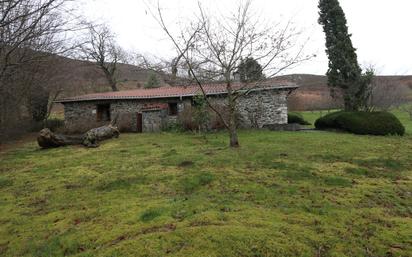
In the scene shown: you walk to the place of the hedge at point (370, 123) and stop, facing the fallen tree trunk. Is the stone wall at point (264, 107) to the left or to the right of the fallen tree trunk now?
right

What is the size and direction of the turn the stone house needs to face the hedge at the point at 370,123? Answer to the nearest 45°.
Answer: approximately 45° to its left

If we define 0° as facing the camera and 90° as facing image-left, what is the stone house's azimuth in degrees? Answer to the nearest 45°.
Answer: approximately 0°

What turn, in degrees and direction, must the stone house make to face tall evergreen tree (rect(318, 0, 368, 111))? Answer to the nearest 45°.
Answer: approximately 90° to its left

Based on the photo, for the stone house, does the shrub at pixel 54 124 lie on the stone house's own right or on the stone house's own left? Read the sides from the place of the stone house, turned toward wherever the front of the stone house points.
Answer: on the stone house's own right
